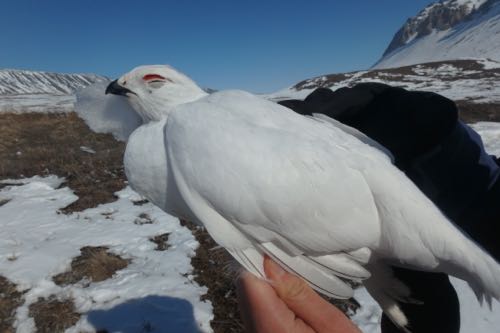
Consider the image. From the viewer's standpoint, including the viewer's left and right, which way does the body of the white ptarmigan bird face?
facing to the left of the viewer
